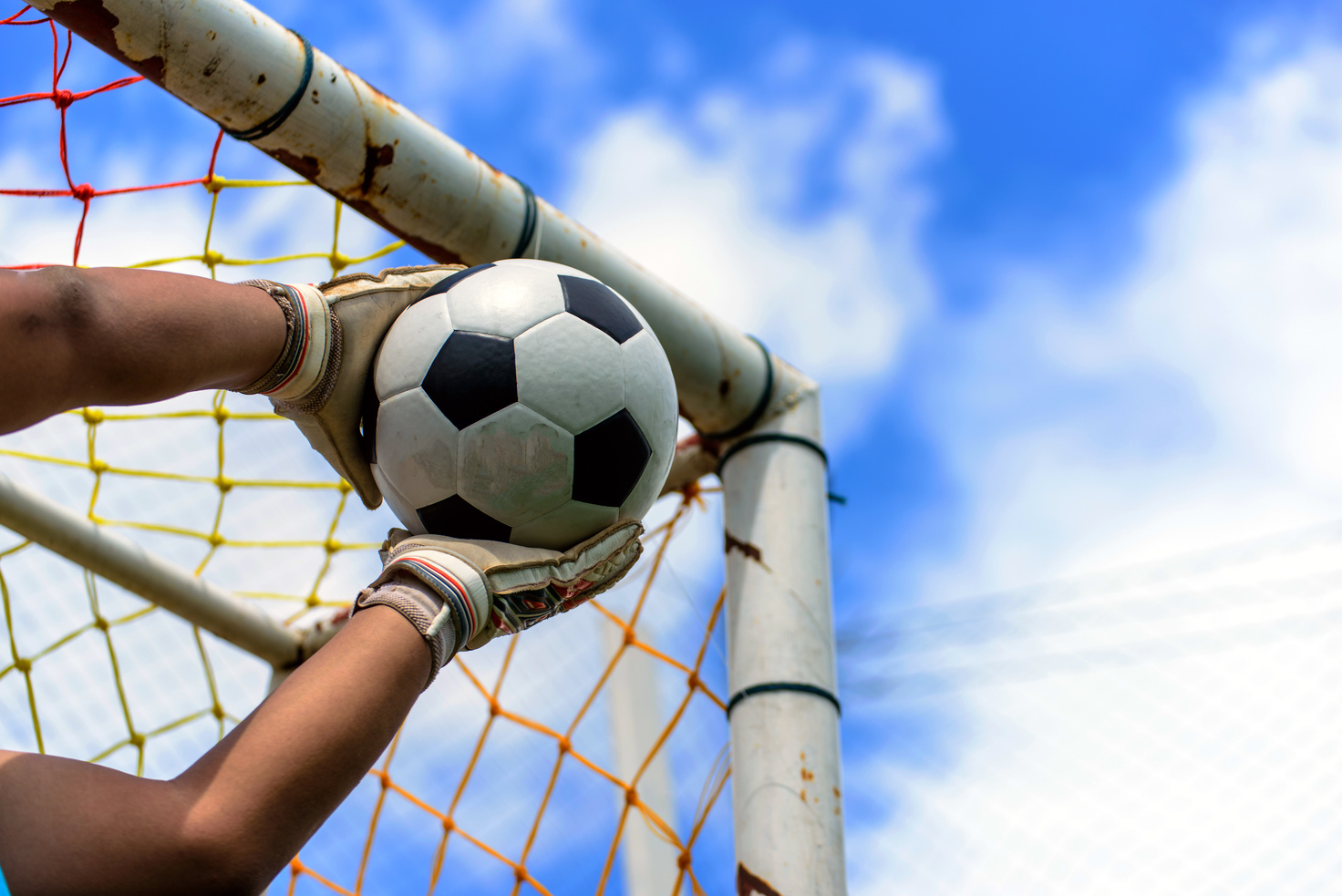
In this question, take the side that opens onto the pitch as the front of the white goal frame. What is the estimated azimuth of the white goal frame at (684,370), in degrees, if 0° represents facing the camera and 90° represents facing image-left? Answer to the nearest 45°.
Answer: approximately 315°
